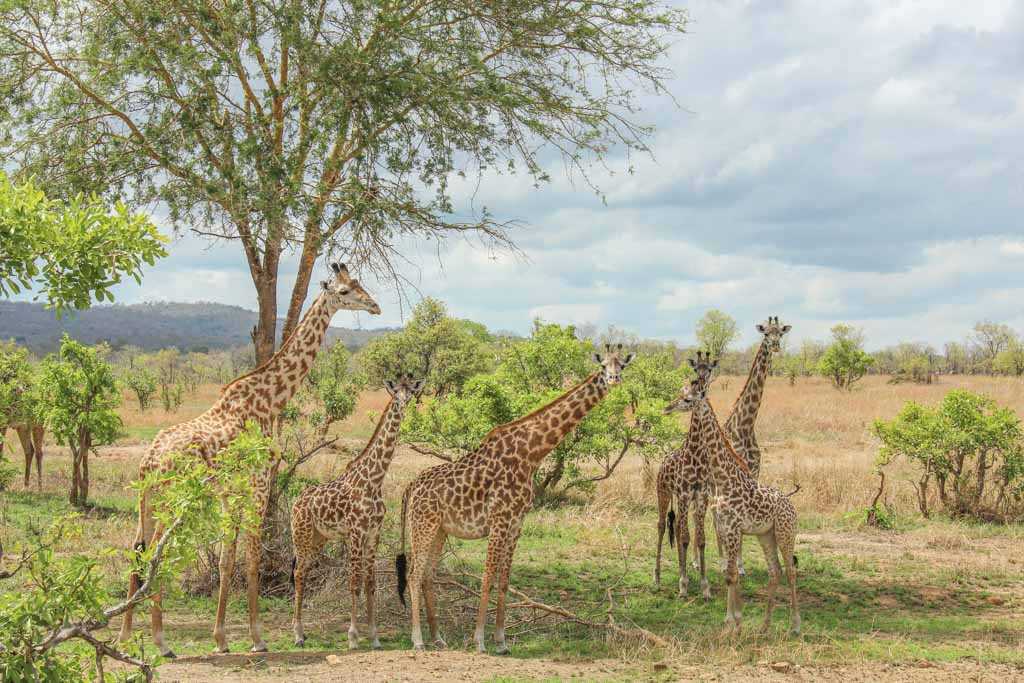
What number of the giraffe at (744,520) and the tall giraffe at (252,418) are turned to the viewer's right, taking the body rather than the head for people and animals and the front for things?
1

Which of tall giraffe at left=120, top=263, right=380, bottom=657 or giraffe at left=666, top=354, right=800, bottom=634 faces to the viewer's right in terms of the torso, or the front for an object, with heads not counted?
the tall giraffe

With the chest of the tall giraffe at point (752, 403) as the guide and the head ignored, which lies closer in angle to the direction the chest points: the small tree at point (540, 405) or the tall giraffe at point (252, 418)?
the tall giraffe

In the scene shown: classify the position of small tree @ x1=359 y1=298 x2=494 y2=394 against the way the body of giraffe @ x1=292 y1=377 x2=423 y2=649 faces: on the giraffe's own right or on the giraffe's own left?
on the giraffe's own left

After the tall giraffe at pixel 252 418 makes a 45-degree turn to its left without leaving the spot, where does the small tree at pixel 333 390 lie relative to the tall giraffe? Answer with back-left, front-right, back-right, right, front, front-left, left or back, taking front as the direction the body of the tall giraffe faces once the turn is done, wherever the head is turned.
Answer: front-left

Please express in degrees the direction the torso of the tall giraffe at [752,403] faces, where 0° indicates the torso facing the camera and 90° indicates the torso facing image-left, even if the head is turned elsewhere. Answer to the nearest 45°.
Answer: approximately 315°

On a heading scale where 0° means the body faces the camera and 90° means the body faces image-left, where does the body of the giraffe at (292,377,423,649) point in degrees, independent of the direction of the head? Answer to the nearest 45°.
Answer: approximately 315°

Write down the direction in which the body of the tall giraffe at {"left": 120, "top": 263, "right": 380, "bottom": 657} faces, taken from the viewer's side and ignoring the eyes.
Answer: to the viewer's right

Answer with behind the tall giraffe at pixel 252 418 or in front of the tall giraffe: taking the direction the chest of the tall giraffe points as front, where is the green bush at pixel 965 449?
in front

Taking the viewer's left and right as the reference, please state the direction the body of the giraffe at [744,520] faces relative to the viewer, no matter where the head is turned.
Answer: facing the viewer and to the left of the viewer

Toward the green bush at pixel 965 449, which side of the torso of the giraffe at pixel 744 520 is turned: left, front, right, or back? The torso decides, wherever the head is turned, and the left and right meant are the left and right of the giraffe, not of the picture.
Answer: back

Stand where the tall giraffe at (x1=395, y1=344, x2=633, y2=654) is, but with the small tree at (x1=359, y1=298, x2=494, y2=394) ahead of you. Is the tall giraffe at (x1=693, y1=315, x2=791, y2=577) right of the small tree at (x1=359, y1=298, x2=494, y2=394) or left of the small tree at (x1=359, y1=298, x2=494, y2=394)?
right
